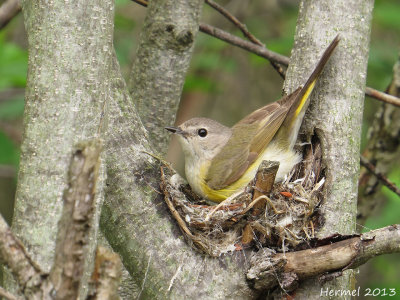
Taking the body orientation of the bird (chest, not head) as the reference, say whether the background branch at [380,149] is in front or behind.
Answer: behind

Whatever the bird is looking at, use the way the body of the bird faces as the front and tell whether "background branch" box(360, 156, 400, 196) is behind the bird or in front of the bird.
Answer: behind

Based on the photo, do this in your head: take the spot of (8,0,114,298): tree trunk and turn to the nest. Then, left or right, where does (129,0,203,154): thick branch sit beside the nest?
left

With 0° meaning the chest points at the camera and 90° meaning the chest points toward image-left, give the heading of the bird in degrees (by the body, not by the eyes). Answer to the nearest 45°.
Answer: approximately 90°

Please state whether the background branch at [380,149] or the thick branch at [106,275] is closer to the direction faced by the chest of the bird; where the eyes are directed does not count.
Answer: the thick branch

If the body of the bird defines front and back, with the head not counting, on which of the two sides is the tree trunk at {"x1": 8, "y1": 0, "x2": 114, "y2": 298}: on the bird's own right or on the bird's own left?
on the bird's own left

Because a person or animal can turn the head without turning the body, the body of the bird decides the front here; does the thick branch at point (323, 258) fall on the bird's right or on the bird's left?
on the bird's left
